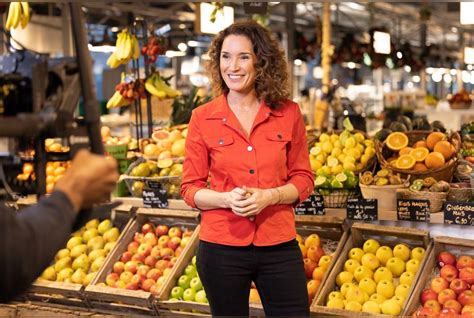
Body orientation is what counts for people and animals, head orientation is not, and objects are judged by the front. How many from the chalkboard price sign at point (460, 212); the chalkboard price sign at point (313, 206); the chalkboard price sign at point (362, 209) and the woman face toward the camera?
4

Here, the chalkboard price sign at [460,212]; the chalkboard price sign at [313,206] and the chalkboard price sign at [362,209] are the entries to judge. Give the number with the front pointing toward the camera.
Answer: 3

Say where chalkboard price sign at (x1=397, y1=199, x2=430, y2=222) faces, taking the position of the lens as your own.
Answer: facing the viewer

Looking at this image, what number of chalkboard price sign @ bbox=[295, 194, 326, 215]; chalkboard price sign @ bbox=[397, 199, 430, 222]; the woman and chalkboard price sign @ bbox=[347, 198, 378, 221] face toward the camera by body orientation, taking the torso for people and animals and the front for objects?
4

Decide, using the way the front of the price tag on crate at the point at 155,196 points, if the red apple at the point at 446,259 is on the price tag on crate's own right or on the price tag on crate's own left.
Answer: on the price tag on crate's own left

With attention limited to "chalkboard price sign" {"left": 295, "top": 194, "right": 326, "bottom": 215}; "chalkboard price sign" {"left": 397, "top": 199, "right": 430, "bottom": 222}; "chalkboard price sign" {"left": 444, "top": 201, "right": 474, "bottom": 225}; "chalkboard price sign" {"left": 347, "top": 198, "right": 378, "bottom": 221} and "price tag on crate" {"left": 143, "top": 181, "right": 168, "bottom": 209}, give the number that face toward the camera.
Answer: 5

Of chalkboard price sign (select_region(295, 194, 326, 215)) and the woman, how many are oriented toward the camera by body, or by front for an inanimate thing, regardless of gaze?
2

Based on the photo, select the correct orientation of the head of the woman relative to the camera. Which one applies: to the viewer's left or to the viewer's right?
to the viewer's left

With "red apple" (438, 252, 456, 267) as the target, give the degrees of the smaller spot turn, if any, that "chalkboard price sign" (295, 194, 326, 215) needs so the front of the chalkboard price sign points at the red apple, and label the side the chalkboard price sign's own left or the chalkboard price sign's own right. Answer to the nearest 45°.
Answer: approximately 90° to the chalkboard price sign's own left

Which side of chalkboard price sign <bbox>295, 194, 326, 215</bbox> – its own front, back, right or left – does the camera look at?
front

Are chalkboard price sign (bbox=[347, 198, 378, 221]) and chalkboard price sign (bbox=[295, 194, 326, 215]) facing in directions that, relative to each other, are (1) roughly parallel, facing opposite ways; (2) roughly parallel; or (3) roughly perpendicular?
roughly parallel

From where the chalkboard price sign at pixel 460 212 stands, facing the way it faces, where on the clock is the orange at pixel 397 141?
The orange is roughly at 5 o'clock from the chalkboard price sign.

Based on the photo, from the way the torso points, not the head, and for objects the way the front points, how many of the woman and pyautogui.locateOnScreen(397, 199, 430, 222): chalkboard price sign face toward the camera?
2
